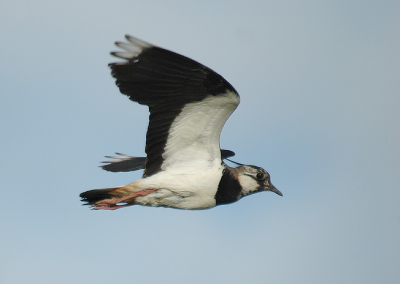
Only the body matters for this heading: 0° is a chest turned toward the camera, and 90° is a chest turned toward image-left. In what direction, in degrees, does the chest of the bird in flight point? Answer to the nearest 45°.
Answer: approximately 270°
